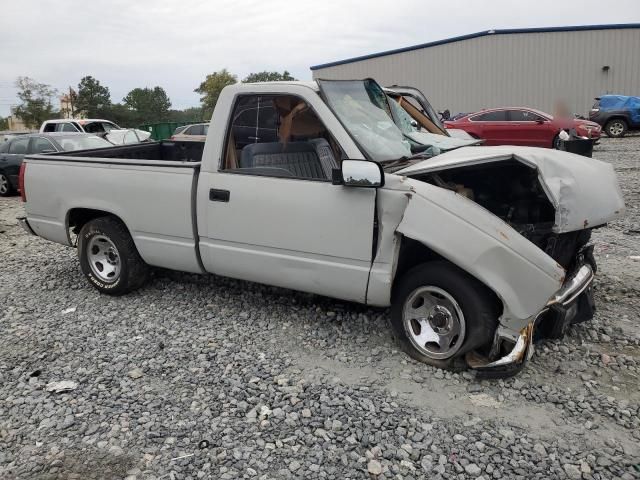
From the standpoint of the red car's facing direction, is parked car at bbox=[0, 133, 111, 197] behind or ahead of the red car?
behind

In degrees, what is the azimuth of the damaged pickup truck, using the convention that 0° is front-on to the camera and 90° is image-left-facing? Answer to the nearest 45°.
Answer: approximately 315°

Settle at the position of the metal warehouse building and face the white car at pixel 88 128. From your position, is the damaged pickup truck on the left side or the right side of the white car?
left

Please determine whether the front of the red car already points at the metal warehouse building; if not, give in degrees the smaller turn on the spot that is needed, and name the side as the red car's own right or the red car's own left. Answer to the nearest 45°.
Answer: approximately 90° to the red car's own left

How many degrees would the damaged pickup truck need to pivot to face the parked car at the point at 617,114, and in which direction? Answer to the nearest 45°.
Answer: approximately 90° to its left

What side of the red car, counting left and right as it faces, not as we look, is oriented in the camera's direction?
right

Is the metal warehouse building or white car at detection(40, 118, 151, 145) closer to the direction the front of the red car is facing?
the metal warehouse building

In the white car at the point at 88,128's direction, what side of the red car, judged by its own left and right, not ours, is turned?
back

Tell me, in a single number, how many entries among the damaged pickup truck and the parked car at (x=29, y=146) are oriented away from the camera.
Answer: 0

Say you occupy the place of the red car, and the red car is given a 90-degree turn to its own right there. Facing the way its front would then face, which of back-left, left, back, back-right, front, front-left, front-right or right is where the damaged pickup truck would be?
front
